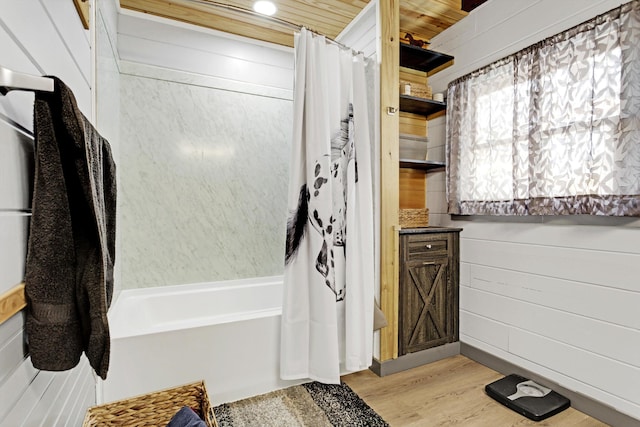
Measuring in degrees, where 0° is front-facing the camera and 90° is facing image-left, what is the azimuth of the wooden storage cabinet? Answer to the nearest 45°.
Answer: approximately 315°

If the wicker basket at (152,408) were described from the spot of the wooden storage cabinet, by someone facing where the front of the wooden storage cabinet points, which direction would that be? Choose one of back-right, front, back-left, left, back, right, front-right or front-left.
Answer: right

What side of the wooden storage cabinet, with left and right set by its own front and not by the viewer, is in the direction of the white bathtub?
right

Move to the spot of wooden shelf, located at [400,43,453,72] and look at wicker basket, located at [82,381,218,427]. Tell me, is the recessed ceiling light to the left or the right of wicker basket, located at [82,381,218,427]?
right
